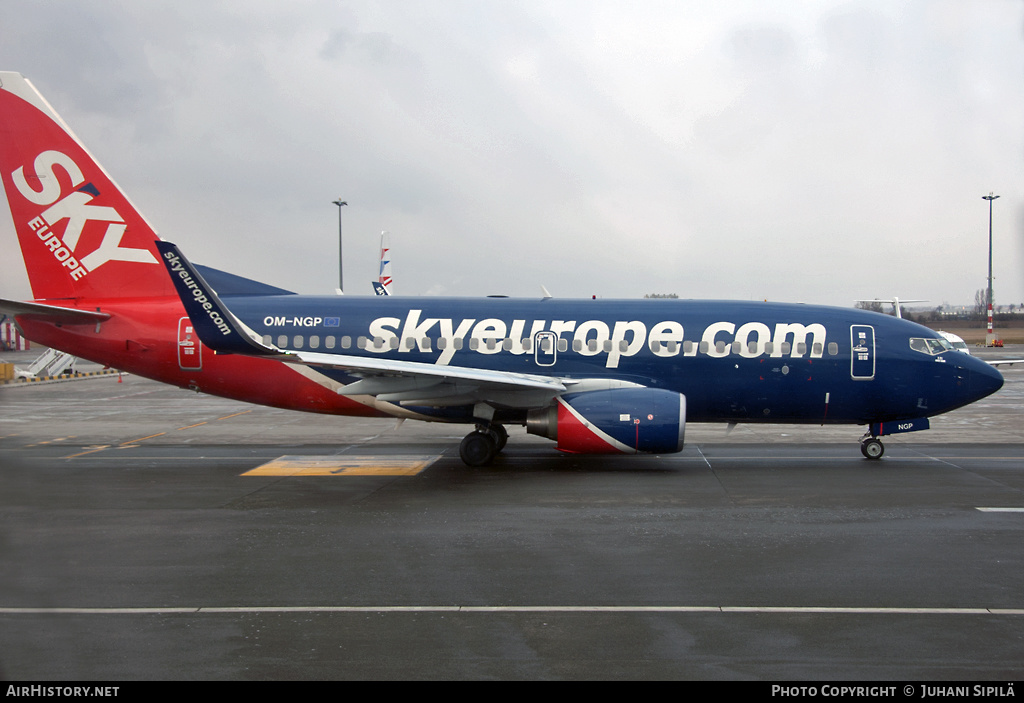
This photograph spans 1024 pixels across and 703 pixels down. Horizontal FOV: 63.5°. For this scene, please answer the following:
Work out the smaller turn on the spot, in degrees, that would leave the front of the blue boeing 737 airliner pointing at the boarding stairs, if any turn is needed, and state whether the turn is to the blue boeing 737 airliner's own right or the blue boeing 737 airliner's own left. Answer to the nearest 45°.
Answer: approximately 135° to the blue boeing 737 airliner's own left

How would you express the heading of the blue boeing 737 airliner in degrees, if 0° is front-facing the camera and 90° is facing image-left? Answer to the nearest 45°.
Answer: approximately 270°
